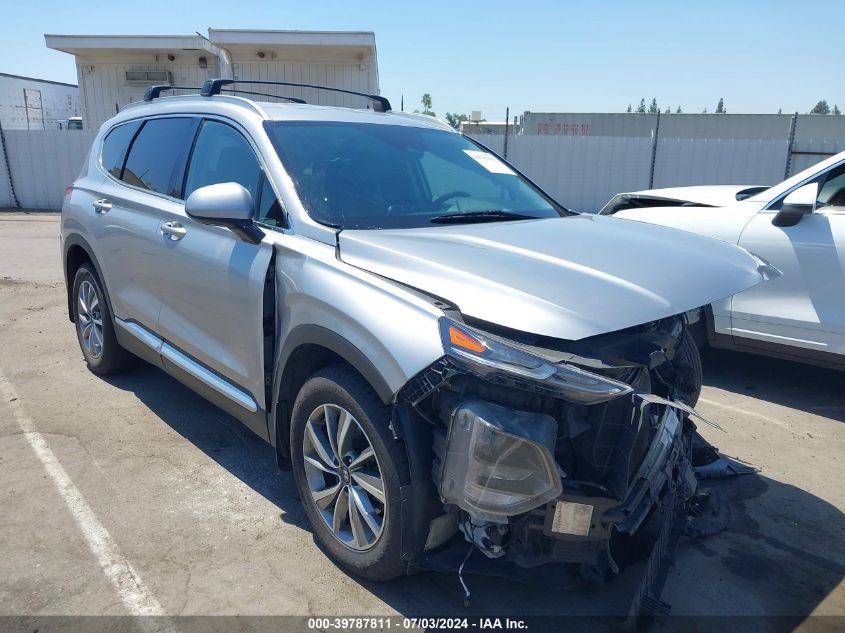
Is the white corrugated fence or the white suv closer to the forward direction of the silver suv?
the white suv

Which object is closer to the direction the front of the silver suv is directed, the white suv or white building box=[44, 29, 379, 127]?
the white suv

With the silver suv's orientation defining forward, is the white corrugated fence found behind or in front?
behind

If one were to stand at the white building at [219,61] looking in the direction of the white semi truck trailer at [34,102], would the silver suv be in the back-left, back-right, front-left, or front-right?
back-left

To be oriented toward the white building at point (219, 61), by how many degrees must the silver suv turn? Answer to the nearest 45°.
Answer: approximately 135° to its left

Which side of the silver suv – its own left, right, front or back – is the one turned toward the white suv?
left

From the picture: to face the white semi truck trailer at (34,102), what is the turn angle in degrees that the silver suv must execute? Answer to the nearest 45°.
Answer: approximately 180°

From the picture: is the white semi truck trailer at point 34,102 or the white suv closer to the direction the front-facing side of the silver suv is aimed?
the white suv

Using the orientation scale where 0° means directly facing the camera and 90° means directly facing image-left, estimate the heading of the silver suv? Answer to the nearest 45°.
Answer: approximately 315°
